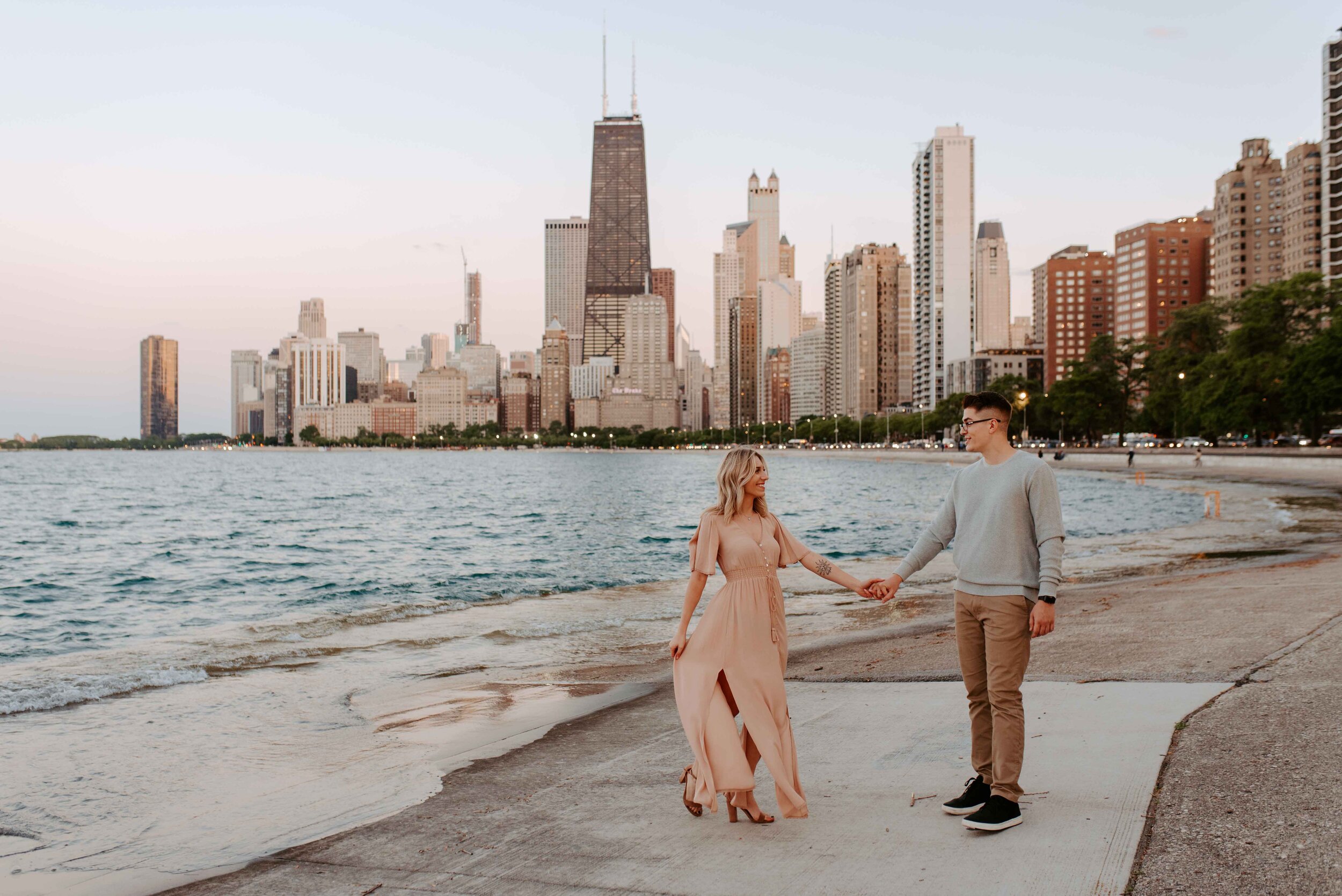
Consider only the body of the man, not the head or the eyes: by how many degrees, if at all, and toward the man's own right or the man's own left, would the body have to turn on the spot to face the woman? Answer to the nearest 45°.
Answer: approximately 45° to the man's own right

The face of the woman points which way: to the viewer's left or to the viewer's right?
to the viewer's right

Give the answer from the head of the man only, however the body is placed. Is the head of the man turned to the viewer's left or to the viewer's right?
to the viewer's left

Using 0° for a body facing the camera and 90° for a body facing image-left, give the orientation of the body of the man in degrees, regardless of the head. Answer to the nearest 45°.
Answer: approximately 45°

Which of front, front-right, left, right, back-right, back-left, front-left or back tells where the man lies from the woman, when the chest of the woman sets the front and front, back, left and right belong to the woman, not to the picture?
front-left
